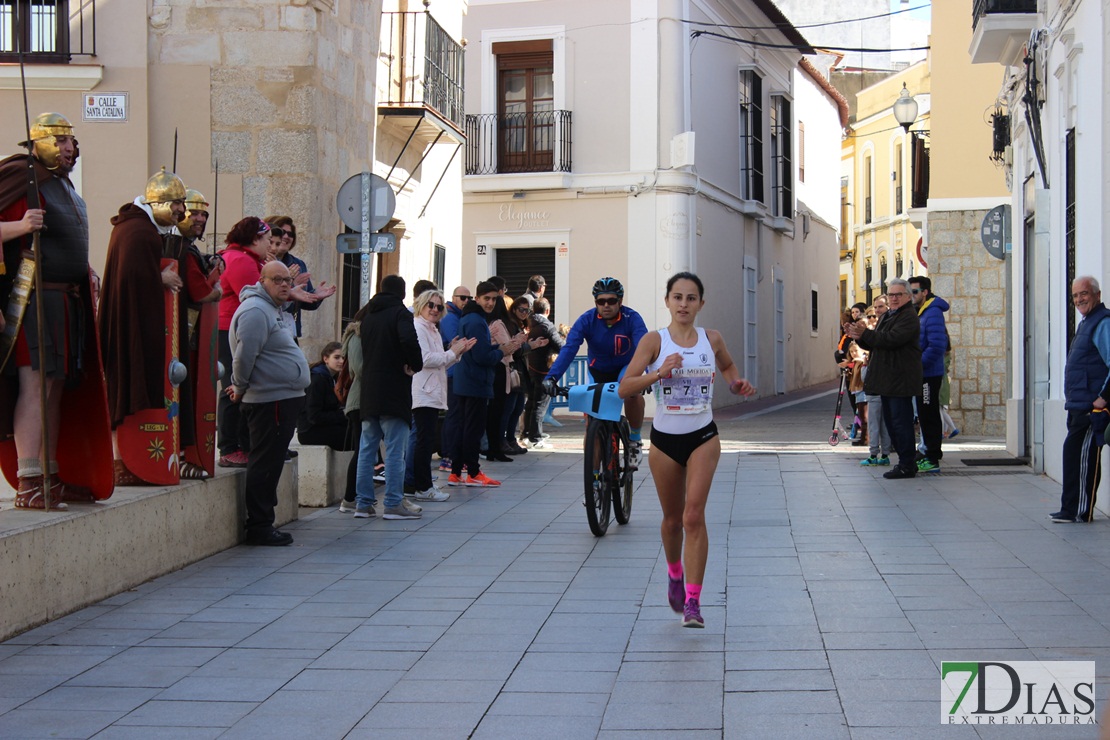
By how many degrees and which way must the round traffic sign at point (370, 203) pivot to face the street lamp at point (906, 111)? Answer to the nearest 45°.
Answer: approximately 45° to its right

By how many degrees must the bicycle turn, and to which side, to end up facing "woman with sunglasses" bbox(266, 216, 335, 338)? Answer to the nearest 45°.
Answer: approximately 90° to its right

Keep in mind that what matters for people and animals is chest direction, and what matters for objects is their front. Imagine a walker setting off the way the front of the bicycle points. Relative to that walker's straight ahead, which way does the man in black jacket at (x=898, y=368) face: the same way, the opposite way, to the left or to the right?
to the right

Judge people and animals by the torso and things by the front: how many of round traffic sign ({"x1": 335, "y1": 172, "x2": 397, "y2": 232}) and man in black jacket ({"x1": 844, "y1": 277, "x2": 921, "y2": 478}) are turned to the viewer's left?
1

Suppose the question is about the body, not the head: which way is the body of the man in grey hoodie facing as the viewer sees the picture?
to the viewer's right

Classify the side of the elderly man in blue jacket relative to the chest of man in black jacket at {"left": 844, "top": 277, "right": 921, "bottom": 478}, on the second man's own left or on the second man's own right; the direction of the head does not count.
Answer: on the second man's own left

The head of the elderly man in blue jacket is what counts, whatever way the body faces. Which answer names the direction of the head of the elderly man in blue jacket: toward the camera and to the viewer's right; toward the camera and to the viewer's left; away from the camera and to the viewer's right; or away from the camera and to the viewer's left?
toward the camera and to the viewer's left

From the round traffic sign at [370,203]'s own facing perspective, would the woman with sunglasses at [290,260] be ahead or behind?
behind

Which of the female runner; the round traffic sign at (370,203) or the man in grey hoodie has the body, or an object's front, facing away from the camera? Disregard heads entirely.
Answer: the round traffic sign

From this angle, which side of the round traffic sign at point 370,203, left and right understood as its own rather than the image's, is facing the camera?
back

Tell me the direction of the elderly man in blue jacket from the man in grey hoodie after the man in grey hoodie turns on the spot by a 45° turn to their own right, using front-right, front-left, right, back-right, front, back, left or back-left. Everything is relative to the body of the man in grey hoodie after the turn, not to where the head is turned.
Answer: front-left

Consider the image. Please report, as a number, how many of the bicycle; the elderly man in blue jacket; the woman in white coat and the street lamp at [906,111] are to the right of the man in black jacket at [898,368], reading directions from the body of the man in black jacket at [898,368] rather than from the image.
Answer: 1

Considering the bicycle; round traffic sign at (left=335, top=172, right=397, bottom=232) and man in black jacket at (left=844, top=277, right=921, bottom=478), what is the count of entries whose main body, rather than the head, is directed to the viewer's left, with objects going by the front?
1
